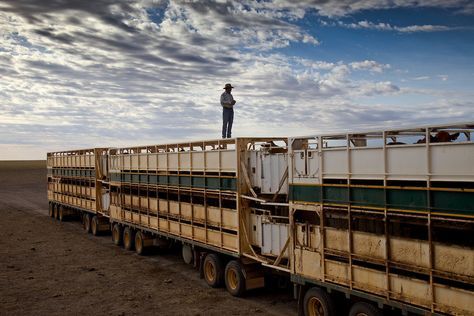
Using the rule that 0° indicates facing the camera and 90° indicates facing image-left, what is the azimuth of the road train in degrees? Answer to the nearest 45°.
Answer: approximately 315°

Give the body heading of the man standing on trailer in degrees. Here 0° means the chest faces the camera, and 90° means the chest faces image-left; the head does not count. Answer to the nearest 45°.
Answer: approximately 315°
